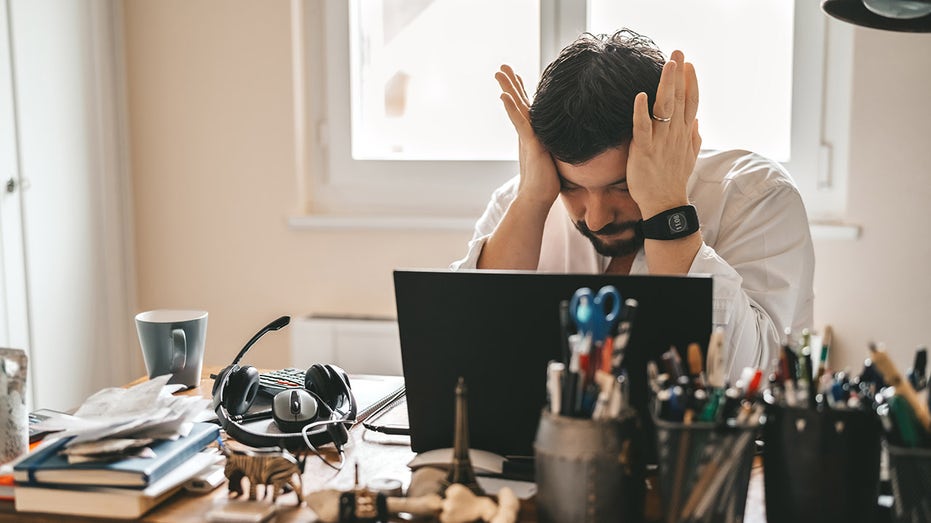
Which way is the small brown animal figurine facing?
to the viewer's left

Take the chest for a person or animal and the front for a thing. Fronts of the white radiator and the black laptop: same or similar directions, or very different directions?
very different directions

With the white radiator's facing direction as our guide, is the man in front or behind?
in front

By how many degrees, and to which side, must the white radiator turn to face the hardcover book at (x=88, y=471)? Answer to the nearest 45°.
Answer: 0° — it already faces it

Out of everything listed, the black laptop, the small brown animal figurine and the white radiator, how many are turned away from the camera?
1

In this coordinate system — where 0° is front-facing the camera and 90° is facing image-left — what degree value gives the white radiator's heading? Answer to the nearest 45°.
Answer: approximately 0°

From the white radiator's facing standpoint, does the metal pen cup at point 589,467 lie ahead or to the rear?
ahead

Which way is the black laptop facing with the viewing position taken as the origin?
facing away from the viewer

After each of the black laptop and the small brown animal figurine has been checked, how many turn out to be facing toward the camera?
0

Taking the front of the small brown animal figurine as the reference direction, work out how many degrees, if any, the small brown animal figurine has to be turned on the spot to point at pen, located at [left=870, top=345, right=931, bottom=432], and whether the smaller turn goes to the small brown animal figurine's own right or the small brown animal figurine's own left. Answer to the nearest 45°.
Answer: approximately 135° to the small brown animal figurine's own left

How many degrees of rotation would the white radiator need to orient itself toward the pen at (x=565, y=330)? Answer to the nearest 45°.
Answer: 0° — it already faces it

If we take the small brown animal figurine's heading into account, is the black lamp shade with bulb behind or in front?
behind
